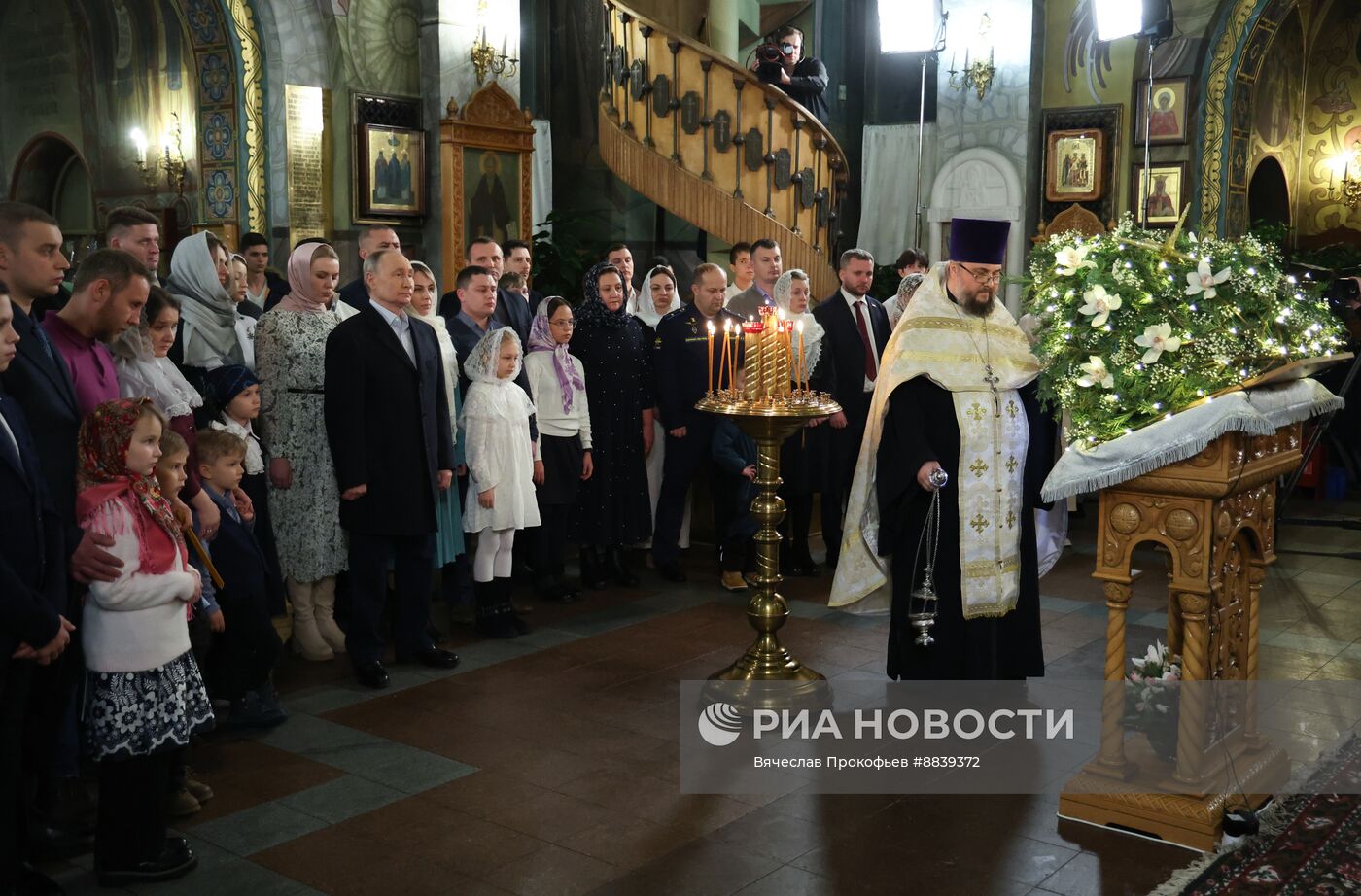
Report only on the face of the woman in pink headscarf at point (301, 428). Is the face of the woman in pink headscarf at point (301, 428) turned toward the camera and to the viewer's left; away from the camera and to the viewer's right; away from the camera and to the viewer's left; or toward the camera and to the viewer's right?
toward the camera and to the viewer's right

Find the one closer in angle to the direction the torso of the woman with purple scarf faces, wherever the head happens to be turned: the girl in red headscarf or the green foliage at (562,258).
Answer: the girl in red headscarf

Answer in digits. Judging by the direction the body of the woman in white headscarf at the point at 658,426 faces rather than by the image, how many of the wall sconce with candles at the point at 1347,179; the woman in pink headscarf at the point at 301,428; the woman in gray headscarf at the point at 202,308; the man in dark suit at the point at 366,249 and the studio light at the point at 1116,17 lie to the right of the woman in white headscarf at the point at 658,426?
3

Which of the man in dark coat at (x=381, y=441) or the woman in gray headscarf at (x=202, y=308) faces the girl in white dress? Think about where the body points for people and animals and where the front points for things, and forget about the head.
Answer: the woman in gray headscarf

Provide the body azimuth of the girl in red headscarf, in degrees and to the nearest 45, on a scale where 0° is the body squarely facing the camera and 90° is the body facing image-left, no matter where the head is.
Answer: approximately 270°

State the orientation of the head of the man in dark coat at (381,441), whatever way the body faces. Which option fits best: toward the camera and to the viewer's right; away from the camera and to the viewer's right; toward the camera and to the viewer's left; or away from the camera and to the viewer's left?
toward the camera and to the viewer's right

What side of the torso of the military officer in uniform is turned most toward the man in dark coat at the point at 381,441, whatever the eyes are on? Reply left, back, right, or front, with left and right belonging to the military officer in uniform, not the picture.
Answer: right

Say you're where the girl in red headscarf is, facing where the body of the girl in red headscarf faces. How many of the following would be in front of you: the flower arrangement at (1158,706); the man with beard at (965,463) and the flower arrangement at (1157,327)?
3
